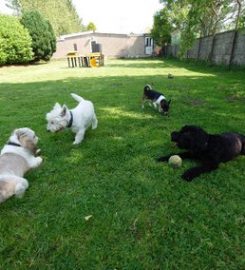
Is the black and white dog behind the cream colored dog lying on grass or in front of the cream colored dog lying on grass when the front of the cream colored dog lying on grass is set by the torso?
in front

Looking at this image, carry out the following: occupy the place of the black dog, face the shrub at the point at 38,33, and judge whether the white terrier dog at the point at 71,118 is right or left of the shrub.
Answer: left

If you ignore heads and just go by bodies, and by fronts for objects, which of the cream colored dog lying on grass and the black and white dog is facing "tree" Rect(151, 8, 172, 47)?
the cream colored dog lying on grass

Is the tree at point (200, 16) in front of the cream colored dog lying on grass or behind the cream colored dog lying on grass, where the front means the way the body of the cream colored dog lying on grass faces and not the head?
in front

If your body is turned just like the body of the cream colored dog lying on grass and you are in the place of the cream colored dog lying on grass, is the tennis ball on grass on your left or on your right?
on your right

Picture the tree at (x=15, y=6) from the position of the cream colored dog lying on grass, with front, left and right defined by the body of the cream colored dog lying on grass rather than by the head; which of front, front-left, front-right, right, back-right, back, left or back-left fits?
front-left

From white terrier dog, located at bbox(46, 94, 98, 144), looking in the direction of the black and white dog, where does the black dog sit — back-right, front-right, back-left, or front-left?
front-right

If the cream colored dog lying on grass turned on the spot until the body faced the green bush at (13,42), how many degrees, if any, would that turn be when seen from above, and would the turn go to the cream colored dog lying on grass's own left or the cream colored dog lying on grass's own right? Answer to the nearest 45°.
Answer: approximately 45° to the cream colored dog lying on grass's own left

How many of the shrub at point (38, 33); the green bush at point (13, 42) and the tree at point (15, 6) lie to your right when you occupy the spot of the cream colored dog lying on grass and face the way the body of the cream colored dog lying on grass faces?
0
